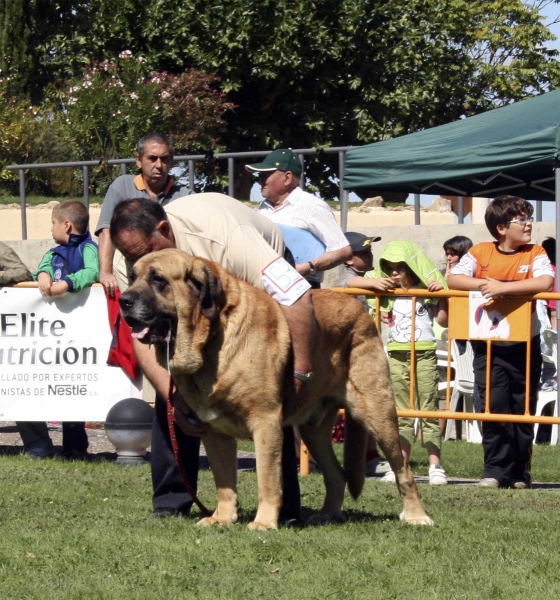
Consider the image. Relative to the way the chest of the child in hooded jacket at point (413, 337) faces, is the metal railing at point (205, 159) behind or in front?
behind

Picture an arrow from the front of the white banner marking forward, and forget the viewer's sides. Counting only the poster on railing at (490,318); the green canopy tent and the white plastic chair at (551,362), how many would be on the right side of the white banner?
0

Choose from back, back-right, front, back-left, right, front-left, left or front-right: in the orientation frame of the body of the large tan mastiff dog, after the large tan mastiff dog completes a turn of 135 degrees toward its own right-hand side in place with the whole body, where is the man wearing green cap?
front

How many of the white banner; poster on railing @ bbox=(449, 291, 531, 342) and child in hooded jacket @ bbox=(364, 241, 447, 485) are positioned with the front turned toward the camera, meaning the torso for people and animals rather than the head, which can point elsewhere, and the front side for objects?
3

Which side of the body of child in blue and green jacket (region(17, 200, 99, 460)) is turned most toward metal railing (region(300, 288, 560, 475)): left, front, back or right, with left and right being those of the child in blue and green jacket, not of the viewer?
left

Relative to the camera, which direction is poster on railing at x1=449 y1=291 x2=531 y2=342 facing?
toward the camera

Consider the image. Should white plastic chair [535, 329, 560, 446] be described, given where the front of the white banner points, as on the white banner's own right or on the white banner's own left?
on the white banner's own left

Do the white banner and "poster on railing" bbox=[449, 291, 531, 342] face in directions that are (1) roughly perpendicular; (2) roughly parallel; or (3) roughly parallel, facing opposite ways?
roughly parallel

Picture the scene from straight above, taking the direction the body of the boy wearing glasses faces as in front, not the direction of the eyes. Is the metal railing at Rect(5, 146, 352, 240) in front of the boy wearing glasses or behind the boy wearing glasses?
behind

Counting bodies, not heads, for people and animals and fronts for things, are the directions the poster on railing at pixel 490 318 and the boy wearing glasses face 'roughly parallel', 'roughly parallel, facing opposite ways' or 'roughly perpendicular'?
roughly parallel

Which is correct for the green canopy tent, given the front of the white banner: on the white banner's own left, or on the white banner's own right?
on the white banner's own left

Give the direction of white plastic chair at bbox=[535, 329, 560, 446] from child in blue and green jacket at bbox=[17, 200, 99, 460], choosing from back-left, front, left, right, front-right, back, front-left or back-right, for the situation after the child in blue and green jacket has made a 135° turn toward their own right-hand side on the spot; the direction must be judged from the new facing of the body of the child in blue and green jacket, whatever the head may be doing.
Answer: right

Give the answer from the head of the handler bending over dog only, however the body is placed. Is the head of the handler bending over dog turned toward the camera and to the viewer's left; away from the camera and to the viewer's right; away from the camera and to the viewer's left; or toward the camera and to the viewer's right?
toward the camera and to the viewer's left

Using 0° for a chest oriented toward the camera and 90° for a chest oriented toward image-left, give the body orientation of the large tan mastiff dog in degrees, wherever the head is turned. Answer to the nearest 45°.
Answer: approximately 45°

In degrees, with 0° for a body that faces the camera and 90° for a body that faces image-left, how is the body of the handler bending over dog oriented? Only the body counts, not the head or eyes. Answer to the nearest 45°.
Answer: approximately 45°

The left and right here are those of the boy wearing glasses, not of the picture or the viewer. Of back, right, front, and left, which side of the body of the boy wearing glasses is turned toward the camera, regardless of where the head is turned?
front

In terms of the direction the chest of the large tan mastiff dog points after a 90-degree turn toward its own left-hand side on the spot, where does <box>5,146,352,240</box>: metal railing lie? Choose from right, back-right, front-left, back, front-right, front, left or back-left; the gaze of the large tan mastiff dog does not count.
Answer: back-left

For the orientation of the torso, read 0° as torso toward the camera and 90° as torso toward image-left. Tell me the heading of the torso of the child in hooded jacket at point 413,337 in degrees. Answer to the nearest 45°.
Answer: approximately 0°

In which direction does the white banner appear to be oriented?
toward the camera

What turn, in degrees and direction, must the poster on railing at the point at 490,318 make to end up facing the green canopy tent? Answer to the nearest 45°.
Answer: approximately 180°

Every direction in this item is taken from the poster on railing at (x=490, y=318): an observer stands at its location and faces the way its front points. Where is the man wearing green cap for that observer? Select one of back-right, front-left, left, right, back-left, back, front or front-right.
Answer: right
